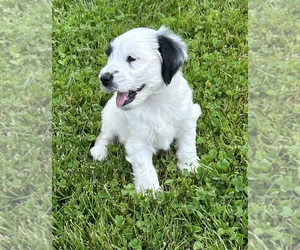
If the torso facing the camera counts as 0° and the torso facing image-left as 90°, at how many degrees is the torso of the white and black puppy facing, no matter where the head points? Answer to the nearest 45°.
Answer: approximately 0°
